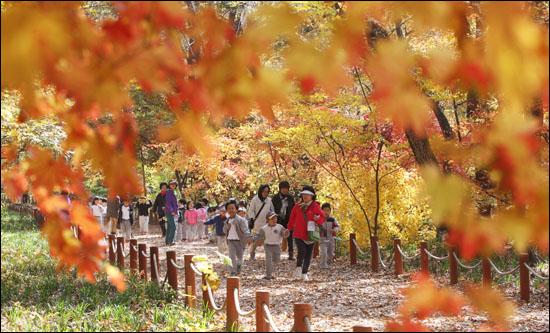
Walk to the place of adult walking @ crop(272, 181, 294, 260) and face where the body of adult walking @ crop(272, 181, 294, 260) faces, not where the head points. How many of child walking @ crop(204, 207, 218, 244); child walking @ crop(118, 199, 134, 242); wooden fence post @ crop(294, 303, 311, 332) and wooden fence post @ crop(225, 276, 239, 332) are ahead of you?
2

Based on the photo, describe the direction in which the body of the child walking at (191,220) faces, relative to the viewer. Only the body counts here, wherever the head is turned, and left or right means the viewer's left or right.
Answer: facing the viewer

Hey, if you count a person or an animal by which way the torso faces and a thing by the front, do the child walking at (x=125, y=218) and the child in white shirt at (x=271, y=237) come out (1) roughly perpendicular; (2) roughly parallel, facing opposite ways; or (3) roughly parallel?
roughly parallel

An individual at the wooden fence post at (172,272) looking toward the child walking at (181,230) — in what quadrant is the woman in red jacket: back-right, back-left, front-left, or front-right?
front-right

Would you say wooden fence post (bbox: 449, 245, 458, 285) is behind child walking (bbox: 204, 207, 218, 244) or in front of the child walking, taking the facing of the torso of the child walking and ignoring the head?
in front

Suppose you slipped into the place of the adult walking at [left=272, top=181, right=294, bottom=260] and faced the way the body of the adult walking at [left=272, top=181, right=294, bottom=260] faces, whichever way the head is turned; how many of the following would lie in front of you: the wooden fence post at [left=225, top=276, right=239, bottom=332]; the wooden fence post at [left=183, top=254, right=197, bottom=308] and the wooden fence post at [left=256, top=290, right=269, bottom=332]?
3

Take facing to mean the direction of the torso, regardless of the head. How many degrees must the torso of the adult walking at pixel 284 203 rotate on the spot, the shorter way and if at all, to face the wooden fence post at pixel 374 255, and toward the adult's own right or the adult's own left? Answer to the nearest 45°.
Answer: approximately 45° to the adult's own left

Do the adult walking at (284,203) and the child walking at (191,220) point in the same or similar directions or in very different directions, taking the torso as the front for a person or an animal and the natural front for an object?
same or similar directions

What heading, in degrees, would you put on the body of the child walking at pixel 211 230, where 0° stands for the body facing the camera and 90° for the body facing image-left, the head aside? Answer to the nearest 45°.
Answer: approximately 0°

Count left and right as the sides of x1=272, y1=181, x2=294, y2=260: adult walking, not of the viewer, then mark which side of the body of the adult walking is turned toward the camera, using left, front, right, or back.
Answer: front

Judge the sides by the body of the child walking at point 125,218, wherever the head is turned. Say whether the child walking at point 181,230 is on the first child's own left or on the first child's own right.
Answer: on the first child's own left

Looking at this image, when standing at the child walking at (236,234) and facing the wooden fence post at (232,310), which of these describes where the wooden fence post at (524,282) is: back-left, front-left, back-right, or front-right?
front-left

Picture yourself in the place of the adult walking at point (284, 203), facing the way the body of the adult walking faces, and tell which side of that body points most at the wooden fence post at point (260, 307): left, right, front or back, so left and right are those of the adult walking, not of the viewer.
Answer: front
